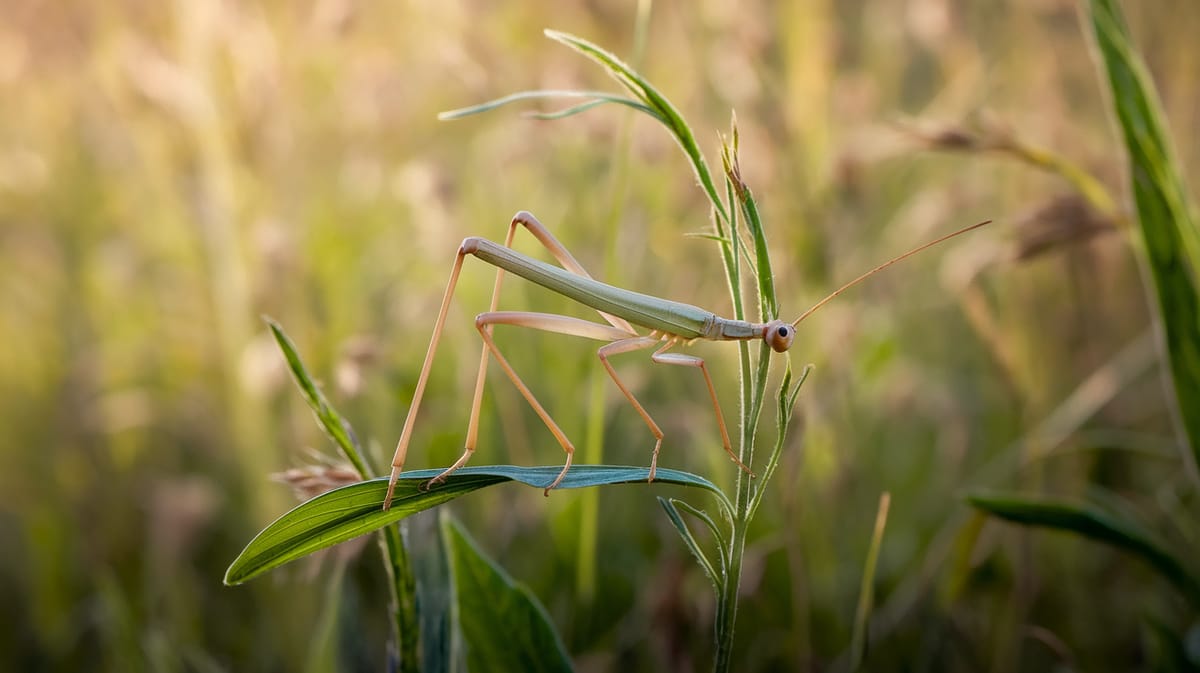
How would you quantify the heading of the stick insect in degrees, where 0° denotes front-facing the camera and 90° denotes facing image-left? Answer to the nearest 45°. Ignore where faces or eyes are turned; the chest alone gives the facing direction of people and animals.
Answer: approximately 270°

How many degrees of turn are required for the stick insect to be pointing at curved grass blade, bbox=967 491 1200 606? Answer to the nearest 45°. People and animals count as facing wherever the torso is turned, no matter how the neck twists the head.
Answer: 0° — it already faces it

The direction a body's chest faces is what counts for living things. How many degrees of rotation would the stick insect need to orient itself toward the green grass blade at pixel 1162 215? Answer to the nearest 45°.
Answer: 0° — it already faces it
